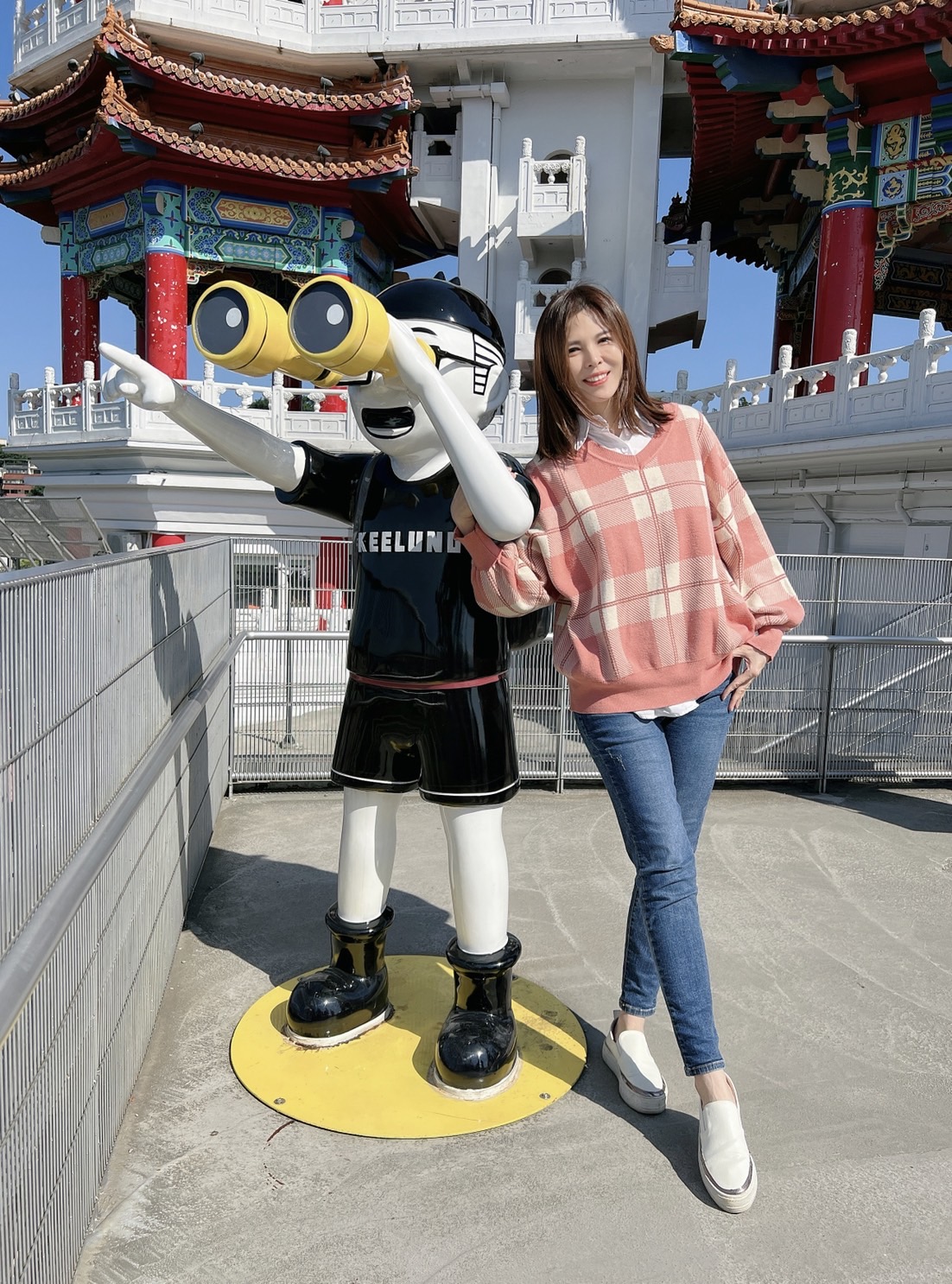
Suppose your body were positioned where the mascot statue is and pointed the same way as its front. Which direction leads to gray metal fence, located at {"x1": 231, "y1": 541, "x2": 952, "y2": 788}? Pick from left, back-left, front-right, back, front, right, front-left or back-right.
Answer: back

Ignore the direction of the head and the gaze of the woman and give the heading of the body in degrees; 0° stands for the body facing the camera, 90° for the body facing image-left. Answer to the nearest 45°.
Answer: approximately 0°

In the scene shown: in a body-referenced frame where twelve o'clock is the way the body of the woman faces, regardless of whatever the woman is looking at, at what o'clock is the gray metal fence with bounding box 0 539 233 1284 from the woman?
The gray metal fence is roughly at 2 o'clock from the woman.

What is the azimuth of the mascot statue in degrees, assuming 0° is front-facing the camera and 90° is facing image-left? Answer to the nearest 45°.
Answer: approximately 45°

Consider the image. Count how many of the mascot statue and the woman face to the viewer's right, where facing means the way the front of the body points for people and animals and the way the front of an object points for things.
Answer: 0

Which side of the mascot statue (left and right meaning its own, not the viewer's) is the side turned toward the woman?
left

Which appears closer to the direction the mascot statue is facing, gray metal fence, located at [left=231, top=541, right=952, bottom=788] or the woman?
the woman

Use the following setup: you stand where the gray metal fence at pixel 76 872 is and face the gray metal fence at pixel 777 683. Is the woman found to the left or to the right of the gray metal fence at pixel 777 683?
right
